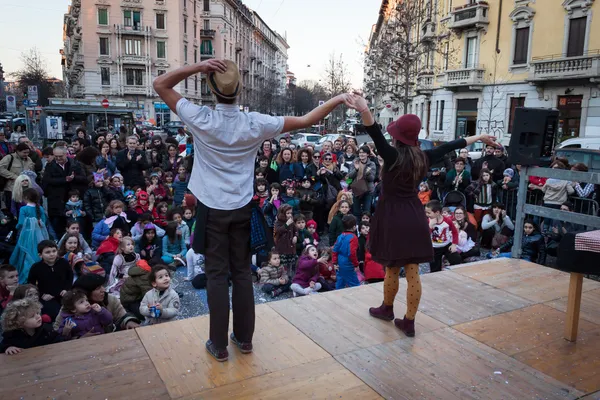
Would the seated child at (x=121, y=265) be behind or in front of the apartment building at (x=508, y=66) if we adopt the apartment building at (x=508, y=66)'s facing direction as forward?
in front

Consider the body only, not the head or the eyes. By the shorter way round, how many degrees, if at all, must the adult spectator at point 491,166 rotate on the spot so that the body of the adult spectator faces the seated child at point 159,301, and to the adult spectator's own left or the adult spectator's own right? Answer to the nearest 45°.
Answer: approximately 45° to the adult spectator's own right

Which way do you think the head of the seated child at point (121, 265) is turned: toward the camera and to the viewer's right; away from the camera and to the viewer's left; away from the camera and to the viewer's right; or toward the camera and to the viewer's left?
toward the camera and to the viewer's right

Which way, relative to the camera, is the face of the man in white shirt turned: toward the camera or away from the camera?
away from the camera

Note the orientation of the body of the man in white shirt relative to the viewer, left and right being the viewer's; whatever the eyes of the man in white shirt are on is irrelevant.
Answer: facing away from the viewer

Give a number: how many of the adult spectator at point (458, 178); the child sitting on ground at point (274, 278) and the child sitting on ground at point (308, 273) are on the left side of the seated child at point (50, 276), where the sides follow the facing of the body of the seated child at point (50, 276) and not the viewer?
3

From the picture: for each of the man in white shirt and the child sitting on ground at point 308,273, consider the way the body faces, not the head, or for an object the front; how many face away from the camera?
1

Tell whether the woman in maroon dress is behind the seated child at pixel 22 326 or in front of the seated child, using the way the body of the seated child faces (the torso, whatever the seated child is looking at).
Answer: in front

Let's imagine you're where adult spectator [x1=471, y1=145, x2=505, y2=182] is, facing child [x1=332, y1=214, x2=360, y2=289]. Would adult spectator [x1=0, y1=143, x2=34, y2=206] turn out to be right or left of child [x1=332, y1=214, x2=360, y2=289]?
right

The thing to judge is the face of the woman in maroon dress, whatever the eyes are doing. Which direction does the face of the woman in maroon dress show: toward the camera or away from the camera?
away from the camera

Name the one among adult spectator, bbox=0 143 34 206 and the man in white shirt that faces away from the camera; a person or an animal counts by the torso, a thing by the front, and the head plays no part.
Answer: the man in white shirt
